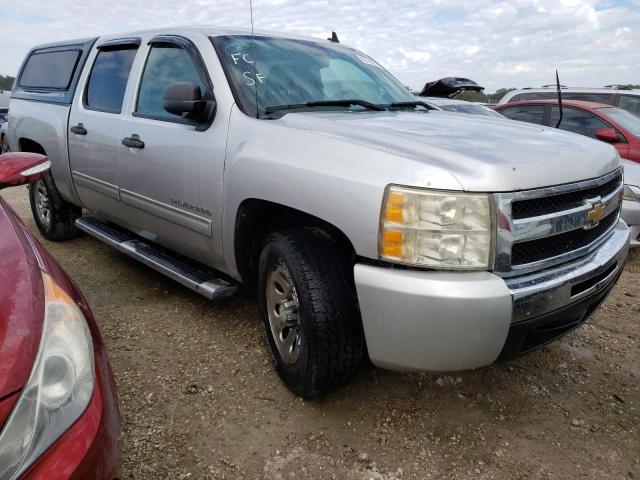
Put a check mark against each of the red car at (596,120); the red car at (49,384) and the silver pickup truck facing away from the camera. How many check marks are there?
0

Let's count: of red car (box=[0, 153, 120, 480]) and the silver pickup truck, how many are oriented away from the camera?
0

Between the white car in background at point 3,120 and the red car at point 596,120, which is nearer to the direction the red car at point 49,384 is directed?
the red car

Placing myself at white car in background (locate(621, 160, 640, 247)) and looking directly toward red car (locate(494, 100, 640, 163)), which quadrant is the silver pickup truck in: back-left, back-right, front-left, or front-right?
back-left

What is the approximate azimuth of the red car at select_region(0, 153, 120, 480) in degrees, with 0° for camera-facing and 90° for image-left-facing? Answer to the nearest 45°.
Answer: approximately 315°

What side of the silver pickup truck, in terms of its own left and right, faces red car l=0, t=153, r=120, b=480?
right

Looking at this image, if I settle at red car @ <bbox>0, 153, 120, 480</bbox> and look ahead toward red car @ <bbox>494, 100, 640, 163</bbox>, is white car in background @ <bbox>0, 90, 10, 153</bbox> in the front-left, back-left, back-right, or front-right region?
front-left

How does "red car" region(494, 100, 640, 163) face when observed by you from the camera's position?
facing the viewer and to the right of the viewer

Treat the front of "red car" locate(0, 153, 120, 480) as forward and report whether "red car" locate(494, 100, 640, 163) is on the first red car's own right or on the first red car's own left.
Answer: on the first red car's own left

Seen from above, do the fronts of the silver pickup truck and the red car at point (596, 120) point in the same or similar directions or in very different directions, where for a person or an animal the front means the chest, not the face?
same or similar directions

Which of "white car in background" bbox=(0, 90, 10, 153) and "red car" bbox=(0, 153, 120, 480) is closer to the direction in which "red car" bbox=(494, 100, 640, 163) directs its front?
the red car

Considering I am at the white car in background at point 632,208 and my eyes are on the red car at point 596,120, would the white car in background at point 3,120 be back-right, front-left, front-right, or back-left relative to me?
front-left
